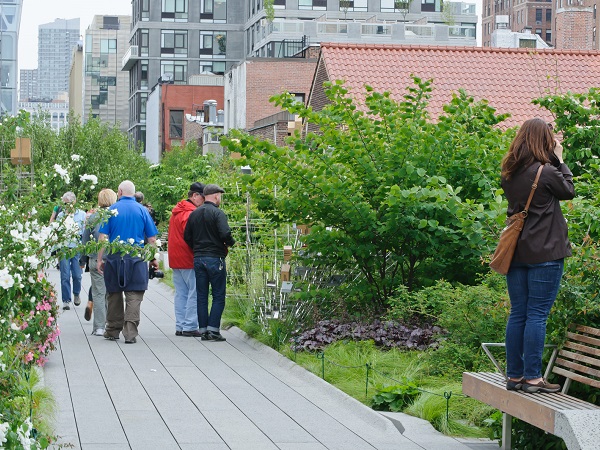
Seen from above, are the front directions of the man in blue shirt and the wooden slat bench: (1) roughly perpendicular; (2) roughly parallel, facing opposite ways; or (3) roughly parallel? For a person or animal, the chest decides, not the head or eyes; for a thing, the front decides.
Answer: roughly perpendicular

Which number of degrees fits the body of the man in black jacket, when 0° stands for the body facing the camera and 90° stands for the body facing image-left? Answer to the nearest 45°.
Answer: approximately 225°

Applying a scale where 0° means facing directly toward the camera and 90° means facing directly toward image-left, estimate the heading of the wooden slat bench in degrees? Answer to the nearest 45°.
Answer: approximately 45°

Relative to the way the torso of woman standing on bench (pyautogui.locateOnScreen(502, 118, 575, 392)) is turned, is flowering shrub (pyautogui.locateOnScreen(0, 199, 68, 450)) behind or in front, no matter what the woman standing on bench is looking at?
behind

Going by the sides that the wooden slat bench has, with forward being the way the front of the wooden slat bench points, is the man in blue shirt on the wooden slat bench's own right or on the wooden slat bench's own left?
on the wooden slat bench's own right

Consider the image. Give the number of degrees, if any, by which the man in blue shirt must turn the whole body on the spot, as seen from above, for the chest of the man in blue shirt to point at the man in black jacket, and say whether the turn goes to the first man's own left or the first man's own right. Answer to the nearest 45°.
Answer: approximately 90° to the first man's own right

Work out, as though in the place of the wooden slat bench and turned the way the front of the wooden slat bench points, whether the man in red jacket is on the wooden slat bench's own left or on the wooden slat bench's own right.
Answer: on the wooden slat bench's own right

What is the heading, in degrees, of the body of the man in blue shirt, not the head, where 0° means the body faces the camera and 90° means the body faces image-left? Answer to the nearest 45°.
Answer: approximately 180°

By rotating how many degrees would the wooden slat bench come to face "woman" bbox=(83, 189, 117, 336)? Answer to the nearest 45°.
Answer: approximately 90° to its right

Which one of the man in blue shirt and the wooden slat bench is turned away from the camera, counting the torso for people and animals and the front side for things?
the man in blue shirt
